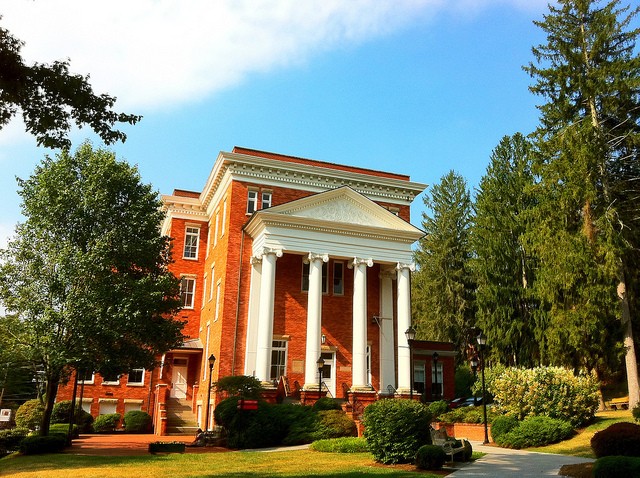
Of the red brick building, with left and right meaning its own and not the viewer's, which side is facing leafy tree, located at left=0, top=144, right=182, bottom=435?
right

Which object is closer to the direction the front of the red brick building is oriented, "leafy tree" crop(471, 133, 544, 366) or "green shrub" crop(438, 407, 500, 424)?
the green shrub

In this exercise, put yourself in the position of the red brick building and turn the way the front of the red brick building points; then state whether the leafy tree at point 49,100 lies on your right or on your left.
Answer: on your right

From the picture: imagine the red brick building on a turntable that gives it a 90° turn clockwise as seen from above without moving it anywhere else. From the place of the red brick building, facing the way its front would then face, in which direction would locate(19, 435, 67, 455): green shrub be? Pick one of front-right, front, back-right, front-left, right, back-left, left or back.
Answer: front

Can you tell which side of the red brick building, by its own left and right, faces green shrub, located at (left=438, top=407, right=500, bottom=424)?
front

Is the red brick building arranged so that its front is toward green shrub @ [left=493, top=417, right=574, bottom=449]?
yes

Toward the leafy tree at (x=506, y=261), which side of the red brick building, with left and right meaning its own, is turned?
left

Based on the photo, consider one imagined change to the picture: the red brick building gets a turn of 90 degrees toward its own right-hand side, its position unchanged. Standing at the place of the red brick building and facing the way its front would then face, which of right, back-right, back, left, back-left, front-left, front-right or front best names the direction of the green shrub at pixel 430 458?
front-left

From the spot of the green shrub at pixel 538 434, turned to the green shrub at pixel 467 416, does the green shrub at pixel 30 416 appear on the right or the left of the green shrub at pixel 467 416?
left

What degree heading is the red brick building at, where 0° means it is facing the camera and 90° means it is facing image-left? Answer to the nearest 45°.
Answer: approximately 315°
